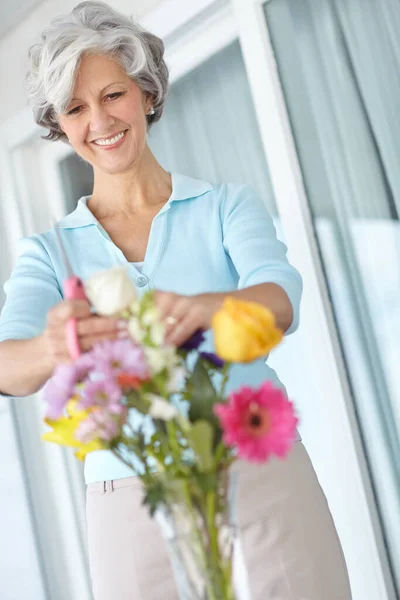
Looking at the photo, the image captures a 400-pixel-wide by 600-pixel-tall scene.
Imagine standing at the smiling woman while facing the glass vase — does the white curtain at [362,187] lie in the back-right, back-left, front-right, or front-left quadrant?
back-left

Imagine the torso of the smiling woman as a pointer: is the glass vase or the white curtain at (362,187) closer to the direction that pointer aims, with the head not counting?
the glass vase

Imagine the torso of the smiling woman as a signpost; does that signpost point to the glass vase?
yes

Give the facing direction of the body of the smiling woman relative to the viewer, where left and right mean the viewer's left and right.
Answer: facing the viewer

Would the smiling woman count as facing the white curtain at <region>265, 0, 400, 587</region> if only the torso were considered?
no
